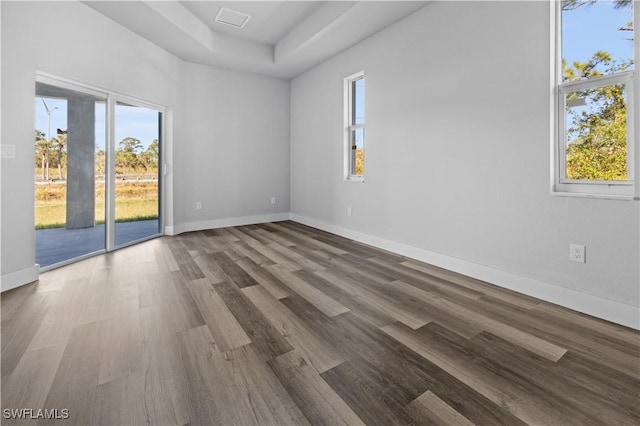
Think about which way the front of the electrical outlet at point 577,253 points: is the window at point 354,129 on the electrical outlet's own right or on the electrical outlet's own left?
on the electrical outlet's own right

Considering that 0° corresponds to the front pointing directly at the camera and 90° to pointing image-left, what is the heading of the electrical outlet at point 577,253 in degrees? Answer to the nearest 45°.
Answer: approximately 45°

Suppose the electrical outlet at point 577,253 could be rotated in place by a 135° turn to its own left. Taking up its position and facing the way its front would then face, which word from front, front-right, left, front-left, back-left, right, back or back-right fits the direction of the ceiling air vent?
back

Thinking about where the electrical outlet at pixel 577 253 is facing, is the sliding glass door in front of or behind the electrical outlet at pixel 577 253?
in front

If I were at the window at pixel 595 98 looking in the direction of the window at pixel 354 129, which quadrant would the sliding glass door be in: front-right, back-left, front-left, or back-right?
front-left
